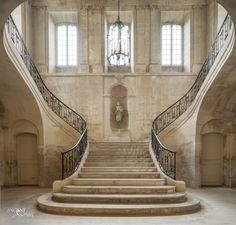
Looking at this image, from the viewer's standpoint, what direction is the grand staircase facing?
toward the camera

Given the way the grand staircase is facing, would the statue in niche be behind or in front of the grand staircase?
behind
